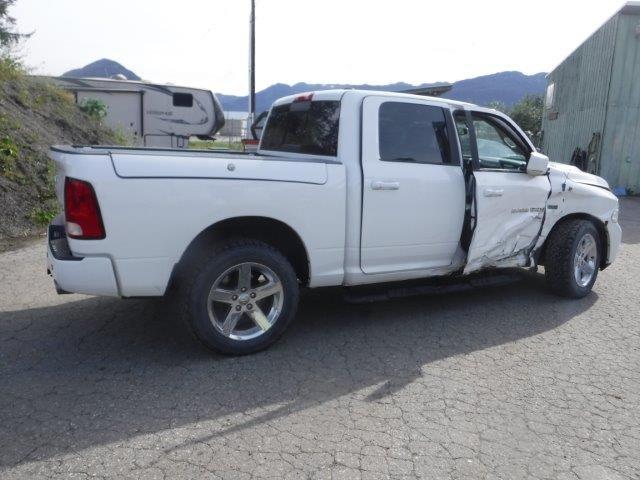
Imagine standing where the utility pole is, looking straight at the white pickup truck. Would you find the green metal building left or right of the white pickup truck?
left

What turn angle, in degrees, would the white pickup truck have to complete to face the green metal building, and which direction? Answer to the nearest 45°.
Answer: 0° — it already faces it

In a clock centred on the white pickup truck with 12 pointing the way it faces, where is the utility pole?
The utility pole is roughly at 10 o'clock from the white pickup truck.

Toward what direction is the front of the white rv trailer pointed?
to the viewer's right

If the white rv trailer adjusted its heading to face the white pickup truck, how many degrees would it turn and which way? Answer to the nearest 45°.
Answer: approximately 90° to its right

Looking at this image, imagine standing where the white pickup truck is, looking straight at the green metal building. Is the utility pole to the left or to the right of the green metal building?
left

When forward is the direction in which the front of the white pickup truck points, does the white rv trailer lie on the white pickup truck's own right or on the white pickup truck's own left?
on the white pickup truck's own left

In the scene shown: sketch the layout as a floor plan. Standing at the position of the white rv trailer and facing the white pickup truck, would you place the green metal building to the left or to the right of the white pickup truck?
left

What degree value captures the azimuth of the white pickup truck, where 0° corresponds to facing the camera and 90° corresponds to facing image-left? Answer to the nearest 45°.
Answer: approximately 225°

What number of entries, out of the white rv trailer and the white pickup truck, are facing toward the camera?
0

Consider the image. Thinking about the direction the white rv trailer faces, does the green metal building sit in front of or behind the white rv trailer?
in front
